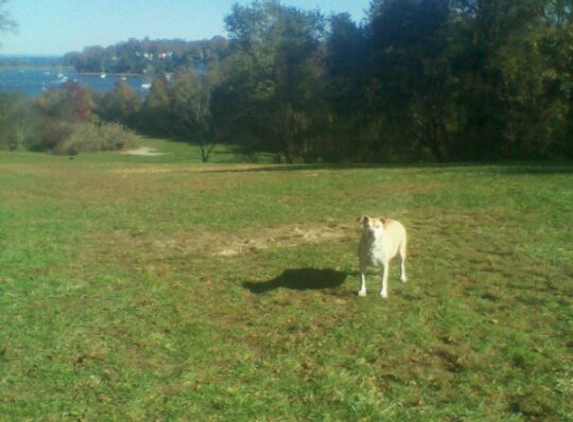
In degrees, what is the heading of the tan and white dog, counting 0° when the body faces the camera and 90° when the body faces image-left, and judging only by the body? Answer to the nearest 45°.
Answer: approximately 45°

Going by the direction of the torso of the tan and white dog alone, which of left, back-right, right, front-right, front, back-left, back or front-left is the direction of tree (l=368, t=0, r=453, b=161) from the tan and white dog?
back-right

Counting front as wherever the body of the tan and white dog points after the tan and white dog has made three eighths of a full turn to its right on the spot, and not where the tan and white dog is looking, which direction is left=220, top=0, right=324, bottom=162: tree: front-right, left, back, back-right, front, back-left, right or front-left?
front
